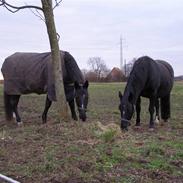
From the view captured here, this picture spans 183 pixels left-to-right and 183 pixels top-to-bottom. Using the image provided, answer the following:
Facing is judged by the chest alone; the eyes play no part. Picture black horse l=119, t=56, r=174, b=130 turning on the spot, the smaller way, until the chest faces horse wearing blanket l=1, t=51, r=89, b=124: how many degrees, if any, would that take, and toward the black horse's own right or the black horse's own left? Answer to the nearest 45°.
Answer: approximately 45° to the black horse's own right

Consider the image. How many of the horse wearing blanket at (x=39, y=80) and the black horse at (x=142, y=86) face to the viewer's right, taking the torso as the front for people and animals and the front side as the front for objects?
1

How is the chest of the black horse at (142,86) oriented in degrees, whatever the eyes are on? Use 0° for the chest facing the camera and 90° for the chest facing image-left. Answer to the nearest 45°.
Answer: approximately 45°

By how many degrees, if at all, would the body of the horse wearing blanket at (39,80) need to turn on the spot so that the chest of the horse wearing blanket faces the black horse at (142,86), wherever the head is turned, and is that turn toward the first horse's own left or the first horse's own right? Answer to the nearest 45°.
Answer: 0° — it already faces it

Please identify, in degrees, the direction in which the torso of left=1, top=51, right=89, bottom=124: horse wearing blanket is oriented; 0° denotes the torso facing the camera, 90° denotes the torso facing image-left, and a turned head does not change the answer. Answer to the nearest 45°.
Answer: approximately 270°
